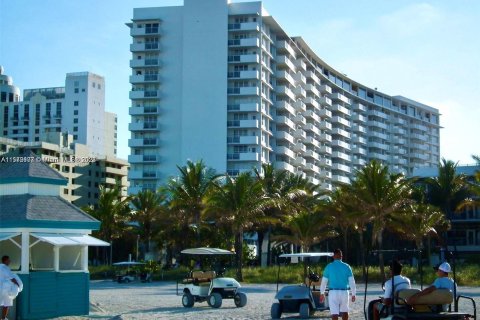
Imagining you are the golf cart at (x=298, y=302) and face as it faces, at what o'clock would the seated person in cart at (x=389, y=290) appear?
The seated person in cart is roughly at 10 o'clock from the golf cart.

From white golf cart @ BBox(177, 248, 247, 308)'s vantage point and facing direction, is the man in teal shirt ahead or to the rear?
ahead

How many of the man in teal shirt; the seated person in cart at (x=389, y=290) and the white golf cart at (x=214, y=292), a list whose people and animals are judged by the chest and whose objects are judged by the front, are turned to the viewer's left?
1

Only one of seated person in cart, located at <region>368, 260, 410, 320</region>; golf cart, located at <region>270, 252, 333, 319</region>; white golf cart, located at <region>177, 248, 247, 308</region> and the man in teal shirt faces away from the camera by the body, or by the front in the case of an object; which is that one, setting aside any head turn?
the man in teal shirt

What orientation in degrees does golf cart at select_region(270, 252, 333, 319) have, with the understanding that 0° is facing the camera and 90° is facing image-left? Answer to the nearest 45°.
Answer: approximately 45°

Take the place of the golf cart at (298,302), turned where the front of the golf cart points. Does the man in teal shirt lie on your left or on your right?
on your left

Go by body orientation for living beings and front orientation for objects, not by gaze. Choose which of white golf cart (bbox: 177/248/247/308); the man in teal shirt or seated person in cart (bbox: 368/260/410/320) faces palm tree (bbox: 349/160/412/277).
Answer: the man in teal shirt

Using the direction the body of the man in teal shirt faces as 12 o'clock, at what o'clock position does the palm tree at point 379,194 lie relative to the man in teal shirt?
The palm tree is roughly at 12 o'clock from the man in teal shirt.

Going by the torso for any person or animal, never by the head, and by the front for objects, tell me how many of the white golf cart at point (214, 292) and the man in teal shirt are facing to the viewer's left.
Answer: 0

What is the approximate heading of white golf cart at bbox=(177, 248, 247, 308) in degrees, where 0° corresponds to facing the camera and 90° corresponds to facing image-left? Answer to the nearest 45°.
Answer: approximately 315°

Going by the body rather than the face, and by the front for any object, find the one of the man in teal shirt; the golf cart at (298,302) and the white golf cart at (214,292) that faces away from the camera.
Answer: the man in teal shirt
